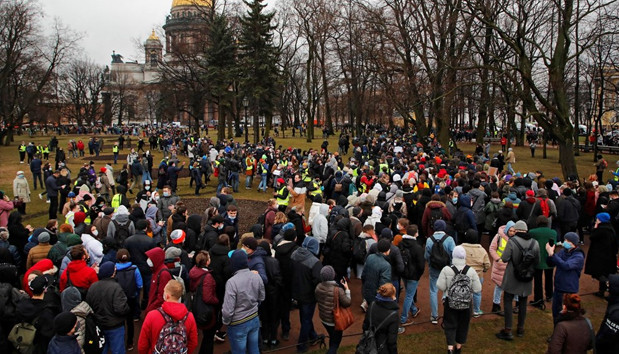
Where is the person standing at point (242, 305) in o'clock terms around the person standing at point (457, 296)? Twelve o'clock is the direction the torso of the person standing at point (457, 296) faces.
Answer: the person standing at point (242, 305) is roughly at 8 o'clock from the person standing at point (457, 296).

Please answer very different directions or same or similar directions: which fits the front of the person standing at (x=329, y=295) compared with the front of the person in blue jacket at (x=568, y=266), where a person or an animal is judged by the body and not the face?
very different directions

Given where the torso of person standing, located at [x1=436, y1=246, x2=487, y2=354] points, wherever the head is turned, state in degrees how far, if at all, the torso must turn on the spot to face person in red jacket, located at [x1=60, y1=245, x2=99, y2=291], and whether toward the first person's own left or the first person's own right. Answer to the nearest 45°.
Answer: approximately 90° to the first person's own left

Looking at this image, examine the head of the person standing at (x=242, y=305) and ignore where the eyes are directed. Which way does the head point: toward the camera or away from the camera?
away from the camera

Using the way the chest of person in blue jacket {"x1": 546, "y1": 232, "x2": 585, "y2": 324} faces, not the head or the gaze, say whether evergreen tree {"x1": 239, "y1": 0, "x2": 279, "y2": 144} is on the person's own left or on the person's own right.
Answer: on the person's own right

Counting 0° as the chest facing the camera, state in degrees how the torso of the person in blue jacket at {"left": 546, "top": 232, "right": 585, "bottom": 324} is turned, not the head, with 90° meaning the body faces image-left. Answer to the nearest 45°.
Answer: approximately 45°

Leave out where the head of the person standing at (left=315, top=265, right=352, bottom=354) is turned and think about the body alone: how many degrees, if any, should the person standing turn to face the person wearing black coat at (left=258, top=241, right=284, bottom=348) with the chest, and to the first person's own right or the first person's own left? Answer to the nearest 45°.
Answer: approximately 90° to the first person's own left

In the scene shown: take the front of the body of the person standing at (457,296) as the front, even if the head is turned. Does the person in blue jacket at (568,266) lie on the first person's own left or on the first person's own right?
on the first person's own right

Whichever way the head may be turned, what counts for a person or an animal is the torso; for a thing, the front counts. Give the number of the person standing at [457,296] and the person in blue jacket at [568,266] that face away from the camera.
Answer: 1

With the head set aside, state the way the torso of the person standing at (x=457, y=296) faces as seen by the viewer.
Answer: away from the camera

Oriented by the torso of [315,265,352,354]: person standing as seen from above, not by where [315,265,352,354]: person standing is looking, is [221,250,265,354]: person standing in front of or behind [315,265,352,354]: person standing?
behind

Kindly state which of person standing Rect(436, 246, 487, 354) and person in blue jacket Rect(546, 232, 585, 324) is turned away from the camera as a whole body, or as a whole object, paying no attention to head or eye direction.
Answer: the person standing

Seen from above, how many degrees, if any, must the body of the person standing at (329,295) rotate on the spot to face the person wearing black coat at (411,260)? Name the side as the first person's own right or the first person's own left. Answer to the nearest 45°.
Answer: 0° — they already face them
